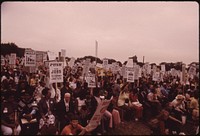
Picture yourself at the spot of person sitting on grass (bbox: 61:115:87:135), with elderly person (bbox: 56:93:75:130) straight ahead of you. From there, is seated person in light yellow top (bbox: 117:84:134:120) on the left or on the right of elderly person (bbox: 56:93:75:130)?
right

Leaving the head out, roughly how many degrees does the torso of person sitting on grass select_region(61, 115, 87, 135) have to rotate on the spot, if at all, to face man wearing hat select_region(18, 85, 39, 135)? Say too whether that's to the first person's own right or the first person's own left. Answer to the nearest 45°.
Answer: approximately 90° to the first person's own right

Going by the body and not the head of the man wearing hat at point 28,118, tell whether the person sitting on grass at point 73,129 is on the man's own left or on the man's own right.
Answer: on the man's own left

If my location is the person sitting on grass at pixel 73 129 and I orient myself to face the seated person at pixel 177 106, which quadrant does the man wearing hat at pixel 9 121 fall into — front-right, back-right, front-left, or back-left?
back-left

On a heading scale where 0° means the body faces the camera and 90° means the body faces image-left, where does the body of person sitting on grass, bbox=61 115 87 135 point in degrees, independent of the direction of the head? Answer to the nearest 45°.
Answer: approximately 0°

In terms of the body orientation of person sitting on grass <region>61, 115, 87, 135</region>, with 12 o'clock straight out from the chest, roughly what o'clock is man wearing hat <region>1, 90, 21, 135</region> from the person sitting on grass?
The man wearing hat is roughly at 3 o'clock from the person sitting on grass.

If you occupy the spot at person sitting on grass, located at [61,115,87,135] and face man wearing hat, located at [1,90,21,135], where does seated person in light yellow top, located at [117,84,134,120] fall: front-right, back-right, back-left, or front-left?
back-right

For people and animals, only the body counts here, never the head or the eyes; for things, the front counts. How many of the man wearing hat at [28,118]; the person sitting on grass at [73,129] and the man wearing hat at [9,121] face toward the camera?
3

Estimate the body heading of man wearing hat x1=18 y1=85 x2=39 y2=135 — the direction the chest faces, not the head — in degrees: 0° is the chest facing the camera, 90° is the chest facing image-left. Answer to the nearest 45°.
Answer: approximately 0°

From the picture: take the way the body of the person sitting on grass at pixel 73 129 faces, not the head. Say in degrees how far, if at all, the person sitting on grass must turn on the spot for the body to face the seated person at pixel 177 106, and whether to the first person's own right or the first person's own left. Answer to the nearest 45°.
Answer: approximately 135° to the first person's own left
